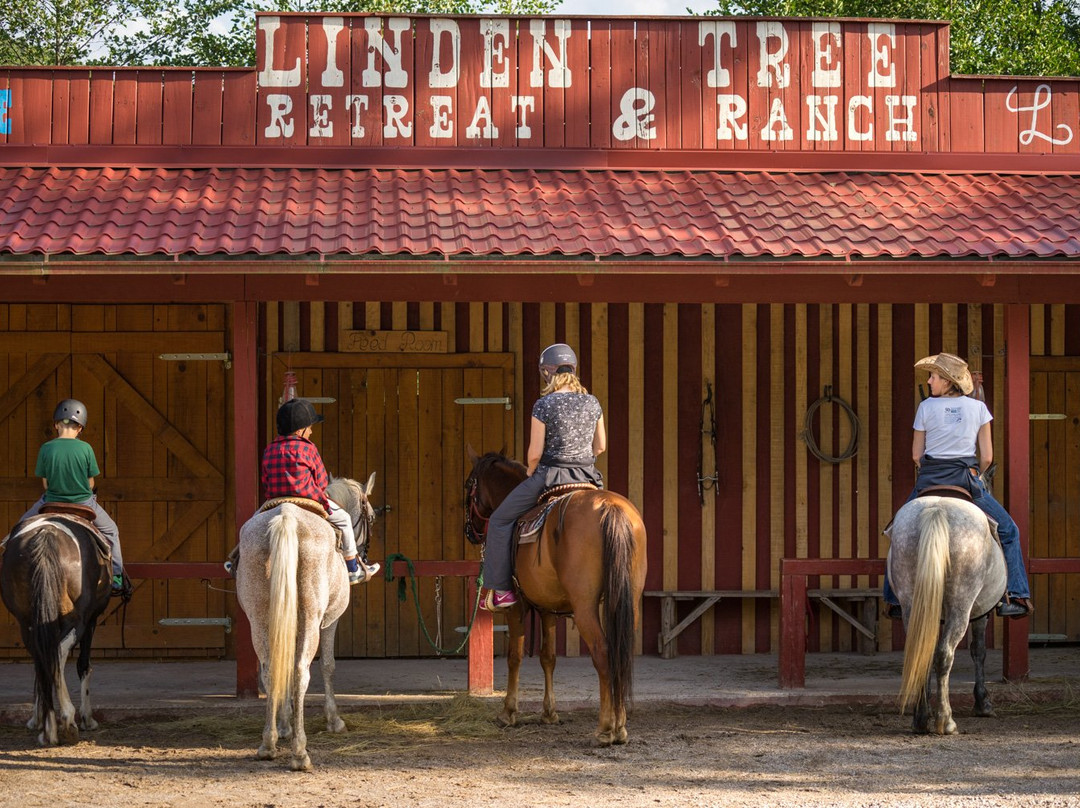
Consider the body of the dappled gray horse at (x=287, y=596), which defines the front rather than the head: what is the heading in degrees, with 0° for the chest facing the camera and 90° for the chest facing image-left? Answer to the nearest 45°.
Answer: approximately 225°

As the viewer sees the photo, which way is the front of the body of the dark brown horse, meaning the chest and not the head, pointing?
away from the camera

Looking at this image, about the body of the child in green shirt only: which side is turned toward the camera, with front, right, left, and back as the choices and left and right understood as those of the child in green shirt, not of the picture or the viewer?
back

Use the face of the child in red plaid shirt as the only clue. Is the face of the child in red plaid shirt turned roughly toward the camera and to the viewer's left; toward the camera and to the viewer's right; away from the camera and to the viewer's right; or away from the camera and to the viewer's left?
away from the camera and to the viewer's right

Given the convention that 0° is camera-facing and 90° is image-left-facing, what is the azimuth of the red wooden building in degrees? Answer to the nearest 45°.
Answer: approximately 0°

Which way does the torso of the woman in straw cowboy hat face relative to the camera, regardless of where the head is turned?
away from the camera

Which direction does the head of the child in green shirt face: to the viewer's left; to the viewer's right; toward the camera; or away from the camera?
away from the camera

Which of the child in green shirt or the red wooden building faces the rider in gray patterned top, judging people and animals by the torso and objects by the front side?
the red wooden building

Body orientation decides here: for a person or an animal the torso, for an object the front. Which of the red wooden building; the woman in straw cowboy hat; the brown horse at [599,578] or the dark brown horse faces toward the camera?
the red wooden building

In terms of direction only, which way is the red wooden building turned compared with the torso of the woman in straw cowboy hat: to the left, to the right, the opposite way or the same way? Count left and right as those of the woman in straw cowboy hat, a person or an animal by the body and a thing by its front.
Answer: the opposite way

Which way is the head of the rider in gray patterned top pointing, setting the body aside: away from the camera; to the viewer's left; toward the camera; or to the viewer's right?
away from the camera
